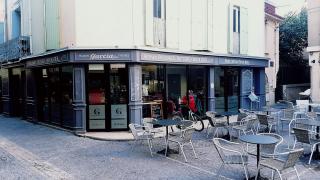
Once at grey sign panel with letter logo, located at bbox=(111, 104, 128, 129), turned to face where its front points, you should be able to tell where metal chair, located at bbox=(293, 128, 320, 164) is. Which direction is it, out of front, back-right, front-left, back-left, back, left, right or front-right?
front-left

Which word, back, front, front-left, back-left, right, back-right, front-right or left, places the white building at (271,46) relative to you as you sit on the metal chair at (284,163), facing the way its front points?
front-right

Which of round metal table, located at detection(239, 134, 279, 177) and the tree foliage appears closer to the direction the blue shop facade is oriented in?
the round metal table

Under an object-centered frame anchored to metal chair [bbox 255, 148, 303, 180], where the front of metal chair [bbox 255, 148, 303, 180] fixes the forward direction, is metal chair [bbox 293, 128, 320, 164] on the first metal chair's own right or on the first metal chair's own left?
on the first metal chair's own right

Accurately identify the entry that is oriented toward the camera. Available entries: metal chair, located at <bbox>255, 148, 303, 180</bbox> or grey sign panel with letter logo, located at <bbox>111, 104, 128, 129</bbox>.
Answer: the grey sign panel with letter logo

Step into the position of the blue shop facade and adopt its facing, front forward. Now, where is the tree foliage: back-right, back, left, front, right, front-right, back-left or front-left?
back-left

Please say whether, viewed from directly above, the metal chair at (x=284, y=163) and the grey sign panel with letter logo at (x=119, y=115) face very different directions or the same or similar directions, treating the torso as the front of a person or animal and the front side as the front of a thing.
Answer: very different directions

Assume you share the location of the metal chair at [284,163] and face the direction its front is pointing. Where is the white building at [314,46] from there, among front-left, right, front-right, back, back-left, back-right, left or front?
front-right

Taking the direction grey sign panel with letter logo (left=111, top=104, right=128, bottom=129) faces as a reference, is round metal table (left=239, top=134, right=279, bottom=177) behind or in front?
in front

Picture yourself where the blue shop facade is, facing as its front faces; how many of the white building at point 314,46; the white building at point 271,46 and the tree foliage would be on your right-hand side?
0

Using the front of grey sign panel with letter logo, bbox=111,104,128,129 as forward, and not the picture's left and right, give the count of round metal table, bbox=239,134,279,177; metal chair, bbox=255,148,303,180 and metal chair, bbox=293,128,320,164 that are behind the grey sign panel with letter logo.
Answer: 0

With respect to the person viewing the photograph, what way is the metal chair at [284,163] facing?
facing away from the viewer and to the left of the viewer

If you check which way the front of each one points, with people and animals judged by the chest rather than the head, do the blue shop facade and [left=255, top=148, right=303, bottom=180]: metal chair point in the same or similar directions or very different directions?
very different directions

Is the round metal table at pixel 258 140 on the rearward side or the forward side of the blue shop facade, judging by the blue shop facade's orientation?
on the forward side

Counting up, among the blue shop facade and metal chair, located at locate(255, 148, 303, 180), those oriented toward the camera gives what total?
1

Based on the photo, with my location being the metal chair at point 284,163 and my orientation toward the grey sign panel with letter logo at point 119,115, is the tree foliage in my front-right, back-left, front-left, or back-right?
front-right

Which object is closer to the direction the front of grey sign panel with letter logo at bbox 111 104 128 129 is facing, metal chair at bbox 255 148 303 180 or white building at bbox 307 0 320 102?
the metal chair

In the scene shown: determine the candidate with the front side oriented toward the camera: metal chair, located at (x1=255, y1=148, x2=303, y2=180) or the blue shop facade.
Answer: the blue shop facade

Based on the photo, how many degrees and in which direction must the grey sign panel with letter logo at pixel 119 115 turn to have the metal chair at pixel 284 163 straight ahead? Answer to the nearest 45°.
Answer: approximately 45° to its left

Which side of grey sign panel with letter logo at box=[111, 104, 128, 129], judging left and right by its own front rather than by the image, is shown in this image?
front

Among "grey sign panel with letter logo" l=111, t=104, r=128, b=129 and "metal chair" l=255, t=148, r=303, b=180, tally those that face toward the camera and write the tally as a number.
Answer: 1
